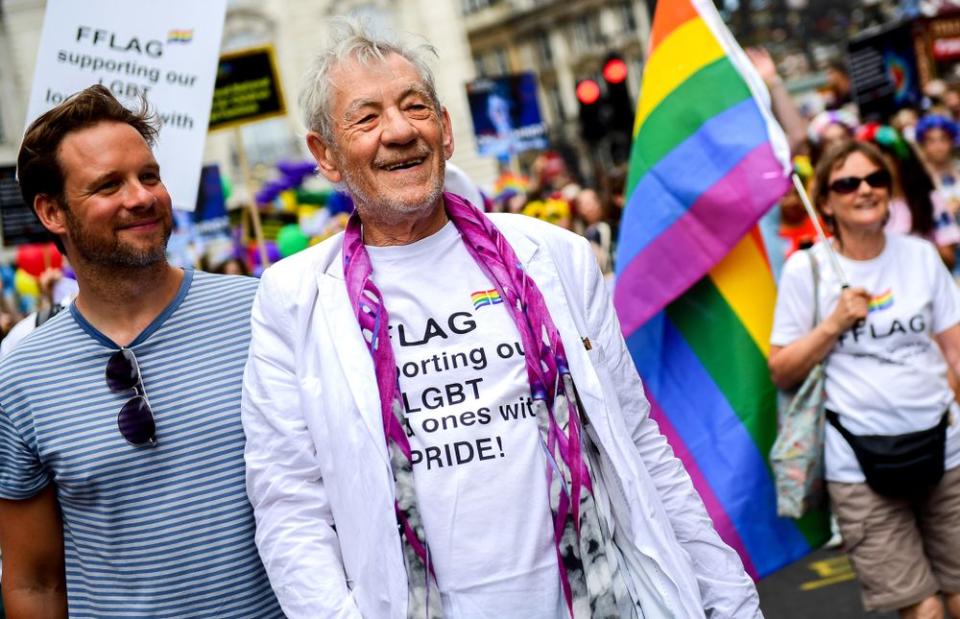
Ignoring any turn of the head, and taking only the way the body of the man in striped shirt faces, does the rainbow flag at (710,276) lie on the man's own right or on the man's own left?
on the man's own left

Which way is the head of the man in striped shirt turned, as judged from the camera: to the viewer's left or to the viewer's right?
to the viewer's right

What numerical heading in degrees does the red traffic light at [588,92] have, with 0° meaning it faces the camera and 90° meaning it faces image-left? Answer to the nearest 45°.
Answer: approximately 0°

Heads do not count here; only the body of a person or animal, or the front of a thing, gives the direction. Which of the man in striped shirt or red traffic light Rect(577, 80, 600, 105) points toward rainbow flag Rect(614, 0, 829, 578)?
the red traffic light

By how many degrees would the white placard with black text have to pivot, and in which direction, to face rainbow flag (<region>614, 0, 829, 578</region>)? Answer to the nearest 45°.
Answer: approximately 90° to its left

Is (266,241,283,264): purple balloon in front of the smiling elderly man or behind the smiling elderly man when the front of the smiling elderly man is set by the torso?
behind

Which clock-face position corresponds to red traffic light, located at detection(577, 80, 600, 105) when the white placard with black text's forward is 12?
The red traffic light is roughly at 7 o'clock from the white placard with black text.

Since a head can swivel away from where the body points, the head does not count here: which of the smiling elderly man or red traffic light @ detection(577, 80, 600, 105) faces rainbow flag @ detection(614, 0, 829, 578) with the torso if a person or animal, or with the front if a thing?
the red traffic light

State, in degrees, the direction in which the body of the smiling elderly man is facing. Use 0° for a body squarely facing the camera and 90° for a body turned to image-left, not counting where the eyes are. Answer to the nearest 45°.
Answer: approximately 0°

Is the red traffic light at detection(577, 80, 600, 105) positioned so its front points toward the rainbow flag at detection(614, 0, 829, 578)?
yes
